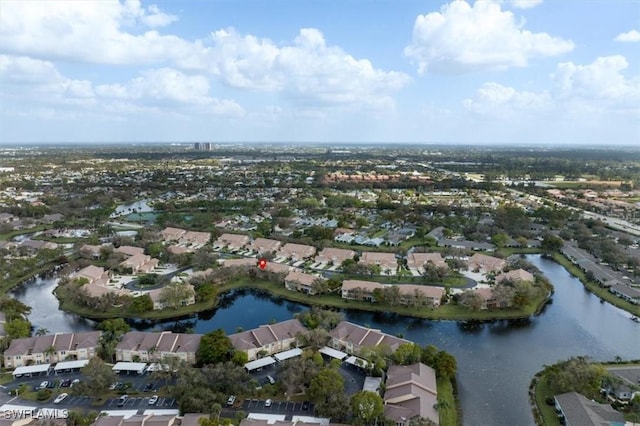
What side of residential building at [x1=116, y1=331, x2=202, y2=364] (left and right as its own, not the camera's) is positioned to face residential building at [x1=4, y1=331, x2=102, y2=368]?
right

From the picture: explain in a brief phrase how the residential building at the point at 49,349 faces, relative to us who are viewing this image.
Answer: facing the viewer

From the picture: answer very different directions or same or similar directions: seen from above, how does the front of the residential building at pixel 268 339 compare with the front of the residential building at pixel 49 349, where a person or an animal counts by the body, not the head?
same or similar directions

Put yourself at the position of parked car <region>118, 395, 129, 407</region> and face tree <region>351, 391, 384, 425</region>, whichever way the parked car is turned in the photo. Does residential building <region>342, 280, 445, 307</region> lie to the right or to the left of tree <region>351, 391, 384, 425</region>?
left

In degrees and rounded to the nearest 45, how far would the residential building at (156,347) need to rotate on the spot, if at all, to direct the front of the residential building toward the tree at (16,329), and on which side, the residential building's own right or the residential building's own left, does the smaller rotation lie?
approximately 135° to the residential building's own right

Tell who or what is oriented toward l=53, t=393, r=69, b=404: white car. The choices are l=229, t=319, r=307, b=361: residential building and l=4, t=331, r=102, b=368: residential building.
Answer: l=4, t=331, r=102, b=368: residential building

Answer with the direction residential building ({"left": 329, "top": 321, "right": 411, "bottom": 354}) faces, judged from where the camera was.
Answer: facing the viewer and to the left of the viewer

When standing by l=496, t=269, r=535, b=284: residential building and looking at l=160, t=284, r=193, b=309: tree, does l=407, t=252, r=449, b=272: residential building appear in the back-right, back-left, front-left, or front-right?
front-right

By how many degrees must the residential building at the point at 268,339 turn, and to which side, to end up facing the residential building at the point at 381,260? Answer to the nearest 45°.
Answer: approximately 90° to its left

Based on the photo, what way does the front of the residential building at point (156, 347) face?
toward the camera

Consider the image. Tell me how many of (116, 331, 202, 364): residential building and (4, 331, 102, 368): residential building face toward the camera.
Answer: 2

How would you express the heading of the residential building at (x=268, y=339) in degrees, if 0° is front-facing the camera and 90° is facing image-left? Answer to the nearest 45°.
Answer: approximately 315°

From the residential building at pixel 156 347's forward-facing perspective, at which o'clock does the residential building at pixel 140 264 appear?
the residential building at pixel 140 264 is roughly at 6 o'clock from the residential building at pixel 156 347.

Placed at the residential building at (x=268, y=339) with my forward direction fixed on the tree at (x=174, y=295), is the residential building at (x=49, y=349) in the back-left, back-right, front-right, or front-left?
front-left

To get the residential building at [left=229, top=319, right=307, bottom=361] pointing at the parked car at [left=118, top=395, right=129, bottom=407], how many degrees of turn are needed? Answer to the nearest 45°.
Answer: approximately 90° to its right
